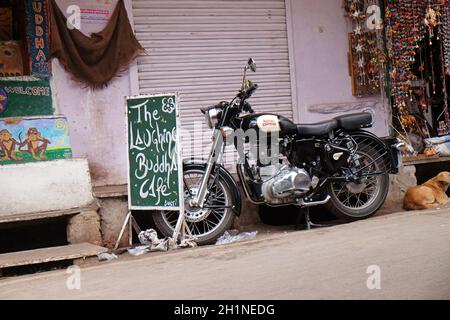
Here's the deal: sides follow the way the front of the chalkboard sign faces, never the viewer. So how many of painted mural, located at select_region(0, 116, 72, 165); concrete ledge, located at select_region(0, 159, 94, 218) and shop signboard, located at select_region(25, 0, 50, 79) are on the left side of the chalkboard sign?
0

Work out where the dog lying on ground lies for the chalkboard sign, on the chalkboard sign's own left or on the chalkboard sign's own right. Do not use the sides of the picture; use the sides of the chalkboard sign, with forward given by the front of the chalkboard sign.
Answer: on the chalkboard sign's own left

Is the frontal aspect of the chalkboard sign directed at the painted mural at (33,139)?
no

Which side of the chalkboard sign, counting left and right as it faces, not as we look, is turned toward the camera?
front

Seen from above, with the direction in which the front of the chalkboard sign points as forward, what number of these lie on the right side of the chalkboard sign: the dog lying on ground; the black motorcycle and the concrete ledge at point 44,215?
1

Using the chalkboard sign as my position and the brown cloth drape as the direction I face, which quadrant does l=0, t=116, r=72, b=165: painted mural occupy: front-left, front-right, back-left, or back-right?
front-left

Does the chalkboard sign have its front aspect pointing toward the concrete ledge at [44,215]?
no

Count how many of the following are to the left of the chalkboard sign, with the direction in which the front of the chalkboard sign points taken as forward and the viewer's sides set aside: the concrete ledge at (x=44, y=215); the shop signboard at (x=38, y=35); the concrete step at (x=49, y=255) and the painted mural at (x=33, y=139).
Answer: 0

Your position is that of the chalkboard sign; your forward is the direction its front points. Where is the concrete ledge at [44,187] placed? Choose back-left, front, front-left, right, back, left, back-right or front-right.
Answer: right

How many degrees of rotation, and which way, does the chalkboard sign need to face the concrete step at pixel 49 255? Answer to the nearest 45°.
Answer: approximately 45° to its right

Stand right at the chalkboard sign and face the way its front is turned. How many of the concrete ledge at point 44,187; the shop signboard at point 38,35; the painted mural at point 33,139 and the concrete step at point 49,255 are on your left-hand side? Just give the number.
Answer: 0

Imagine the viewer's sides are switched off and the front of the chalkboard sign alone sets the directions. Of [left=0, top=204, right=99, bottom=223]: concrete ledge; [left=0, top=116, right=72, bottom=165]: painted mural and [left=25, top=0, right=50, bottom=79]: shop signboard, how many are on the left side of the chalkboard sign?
0

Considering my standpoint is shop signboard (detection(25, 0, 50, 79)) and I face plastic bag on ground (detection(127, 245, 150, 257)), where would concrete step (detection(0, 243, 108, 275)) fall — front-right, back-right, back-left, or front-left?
front-right

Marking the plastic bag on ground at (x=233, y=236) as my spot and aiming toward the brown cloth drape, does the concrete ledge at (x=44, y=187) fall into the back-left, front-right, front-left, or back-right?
front-left

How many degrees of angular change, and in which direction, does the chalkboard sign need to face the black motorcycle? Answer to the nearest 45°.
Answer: approximately 90° to its left

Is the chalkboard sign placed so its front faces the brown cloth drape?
no
